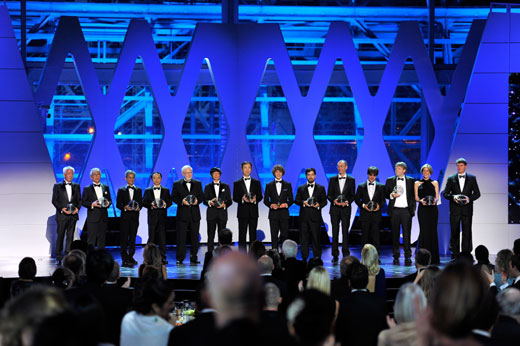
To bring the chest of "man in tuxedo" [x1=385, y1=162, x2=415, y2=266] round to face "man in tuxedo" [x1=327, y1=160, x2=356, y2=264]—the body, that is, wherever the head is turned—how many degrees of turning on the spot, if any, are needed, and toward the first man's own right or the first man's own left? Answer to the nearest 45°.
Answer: approximately 90° to the first man's own right

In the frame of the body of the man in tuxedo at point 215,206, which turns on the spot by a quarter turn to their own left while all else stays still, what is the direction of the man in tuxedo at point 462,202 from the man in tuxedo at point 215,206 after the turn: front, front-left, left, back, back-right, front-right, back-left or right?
front

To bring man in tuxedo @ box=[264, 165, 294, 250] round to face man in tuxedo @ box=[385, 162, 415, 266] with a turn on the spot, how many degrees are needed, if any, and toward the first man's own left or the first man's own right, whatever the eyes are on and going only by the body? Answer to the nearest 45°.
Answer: approximately 90° to the first man's own left

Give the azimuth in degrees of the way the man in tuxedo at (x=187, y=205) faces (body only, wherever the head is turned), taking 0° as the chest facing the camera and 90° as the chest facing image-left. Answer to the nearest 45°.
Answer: approximately 0°

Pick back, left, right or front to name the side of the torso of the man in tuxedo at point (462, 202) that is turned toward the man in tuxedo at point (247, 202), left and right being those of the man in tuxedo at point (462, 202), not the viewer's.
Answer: right

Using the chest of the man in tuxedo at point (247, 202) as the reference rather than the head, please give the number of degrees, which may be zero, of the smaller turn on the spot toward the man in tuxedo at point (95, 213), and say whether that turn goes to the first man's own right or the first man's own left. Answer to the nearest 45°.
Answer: approximately 90° to the first man's own right

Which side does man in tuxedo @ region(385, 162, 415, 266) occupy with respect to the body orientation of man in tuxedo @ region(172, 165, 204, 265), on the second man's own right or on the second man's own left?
on the second man's own left

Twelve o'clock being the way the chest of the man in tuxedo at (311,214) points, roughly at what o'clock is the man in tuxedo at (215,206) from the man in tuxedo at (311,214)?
the man in tuxedo at (215,206) is roughly at 3 o'clock from the man in tuxedo at (311,214).

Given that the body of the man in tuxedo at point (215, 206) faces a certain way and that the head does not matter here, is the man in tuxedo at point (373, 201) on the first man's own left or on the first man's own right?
on the first man's own left

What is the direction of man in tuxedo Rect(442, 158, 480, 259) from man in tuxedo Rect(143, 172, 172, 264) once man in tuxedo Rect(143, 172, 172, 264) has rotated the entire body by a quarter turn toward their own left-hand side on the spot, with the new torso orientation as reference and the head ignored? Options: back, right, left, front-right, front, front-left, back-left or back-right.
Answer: front

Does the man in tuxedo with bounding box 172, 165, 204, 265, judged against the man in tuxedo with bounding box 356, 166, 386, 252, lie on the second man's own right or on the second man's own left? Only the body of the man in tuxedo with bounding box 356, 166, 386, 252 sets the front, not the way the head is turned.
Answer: on the second man's own right
